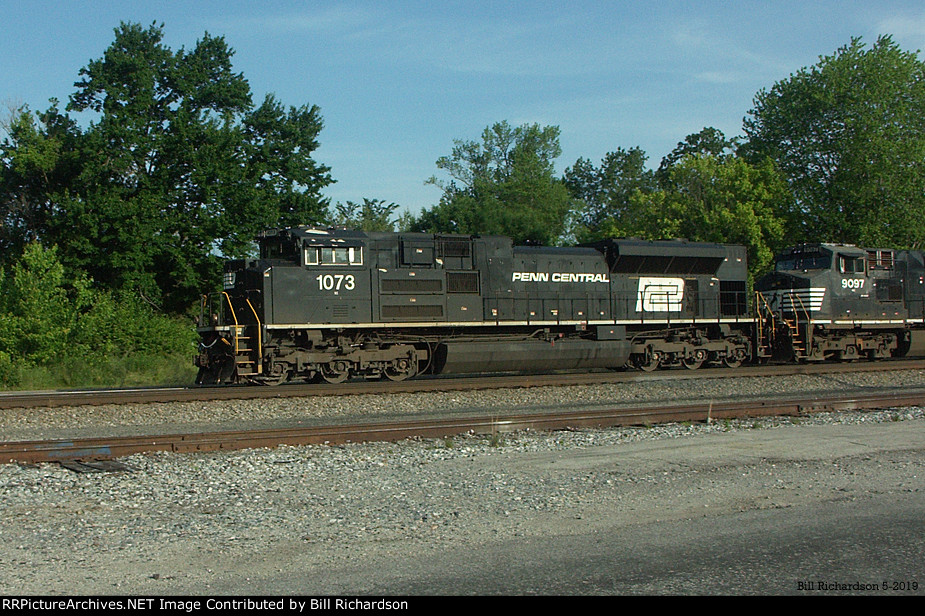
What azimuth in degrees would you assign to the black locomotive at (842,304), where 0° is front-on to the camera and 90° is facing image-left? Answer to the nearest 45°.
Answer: approximately 45°

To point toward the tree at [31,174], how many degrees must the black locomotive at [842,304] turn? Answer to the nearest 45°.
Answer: approximately 45° to its right

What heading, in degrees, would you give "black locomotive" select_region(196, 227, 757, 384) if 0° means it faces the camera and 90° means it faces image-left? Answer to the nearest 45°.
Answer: approximately 45°

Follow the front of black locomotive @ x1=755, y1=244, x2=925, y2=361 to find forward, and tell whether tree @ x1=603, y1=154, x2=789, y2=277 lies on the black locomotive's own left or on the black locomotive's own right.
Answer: on the black locomotive's own right

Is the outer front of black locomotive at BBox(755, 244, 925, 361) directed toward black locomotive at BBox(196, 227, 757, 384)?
yes

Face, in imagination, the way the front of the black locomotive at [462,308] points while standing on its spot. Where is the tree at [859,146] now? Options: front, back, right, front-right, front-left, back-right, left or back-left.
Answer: back
